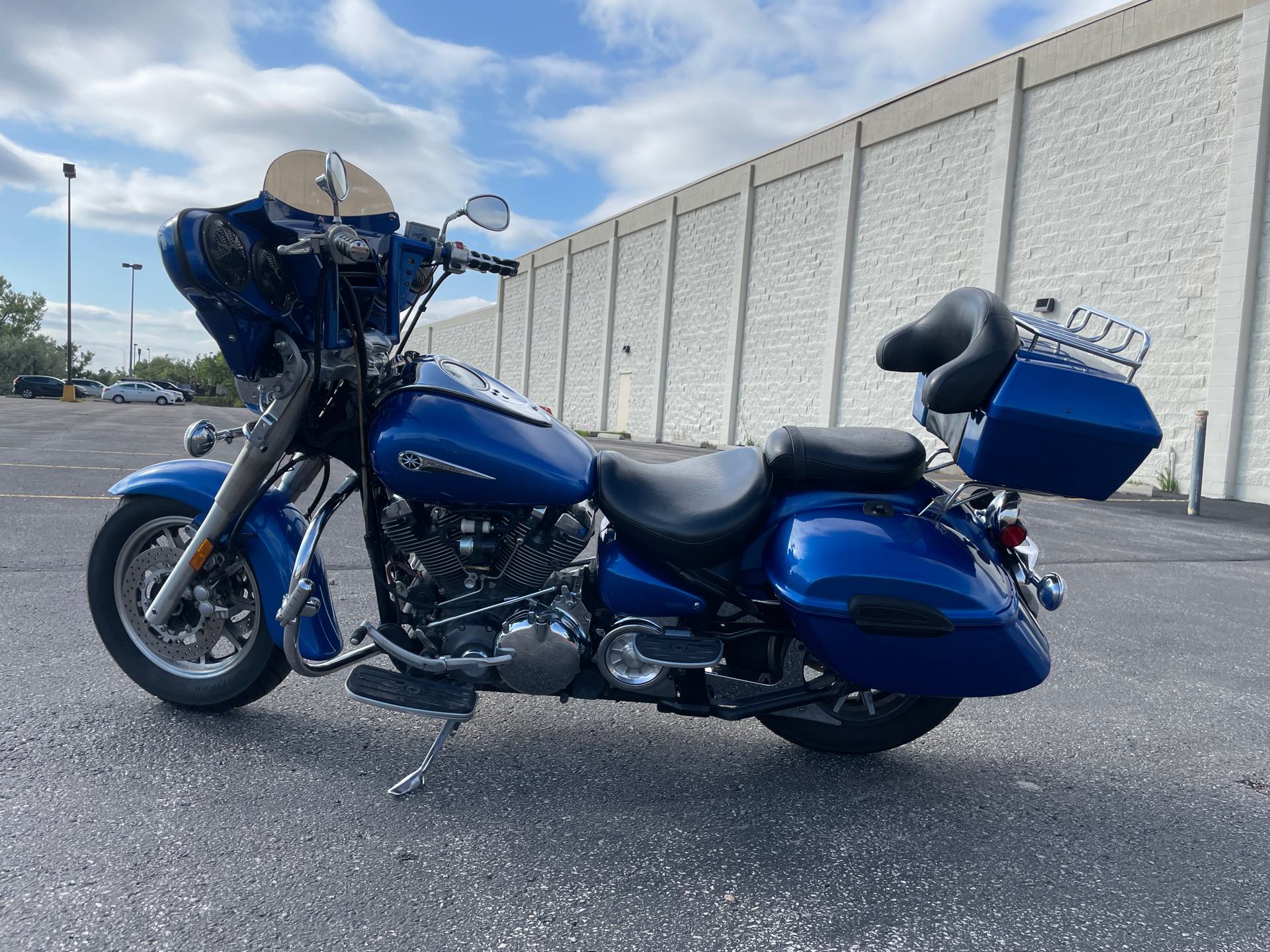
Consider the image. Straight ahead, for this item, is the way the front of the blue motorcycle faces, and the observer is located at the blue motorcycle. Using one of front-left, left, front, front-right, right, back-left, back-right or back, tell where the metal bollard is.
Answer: back-right

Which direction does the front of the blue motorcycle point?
to the viewer's left

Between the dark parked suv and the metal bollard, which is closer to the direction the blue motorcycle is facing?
the dark parked suv

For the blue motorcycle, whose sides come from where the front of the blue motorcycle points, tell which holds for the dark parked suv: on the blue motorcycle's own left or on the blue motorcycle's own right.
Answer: on the blue motorcycle's own right
